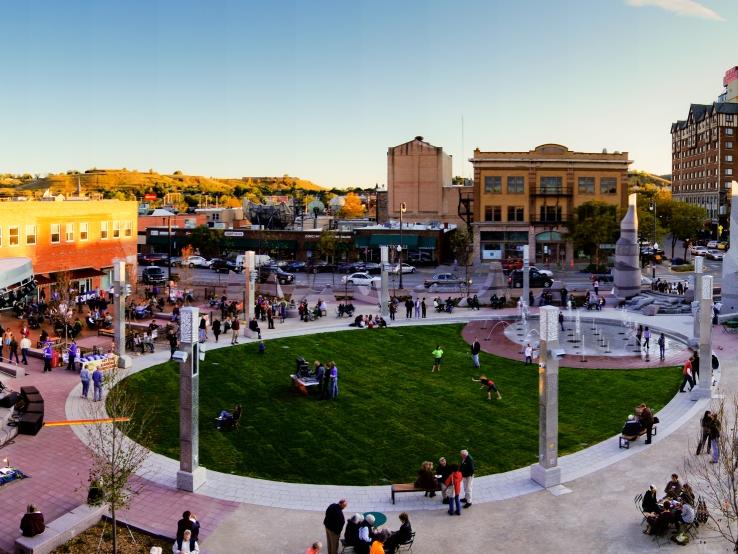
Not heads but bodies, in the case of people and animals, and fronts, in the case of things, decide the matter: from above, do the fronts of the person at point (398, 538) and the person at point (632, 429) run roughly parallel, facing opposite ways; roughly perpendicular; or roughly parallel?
roughly perpendicular

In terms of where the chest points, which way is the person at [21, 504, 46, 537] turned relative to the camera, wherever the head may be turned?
away from the camera

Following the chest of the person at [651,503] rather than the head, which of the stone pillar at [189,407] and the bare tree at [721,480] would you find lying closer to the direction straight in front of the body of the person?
the bare tree

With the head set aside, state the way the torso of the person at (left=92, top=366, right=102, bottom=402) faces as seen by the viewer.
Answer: away from the camera

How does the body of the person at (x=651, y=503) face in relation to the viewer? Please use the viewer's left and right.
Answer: facing to the right of the viewer

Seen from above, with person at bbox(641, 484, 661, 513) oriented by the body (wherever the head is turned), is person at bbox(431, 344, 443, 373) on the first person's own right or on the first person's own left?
on the first person's own left

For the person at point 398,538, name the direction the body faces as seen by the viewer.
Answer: to the viewer's left
